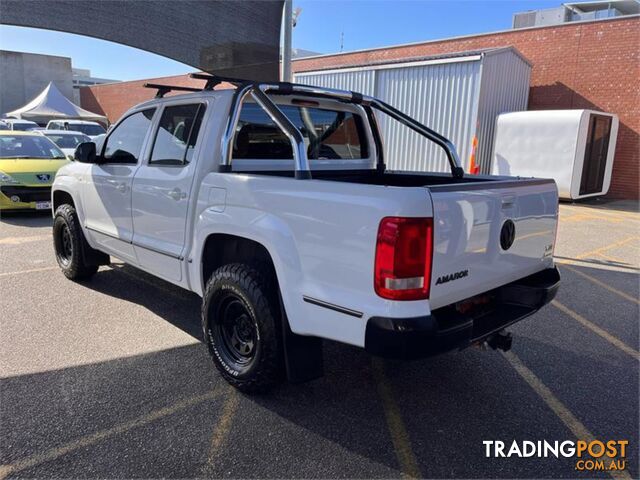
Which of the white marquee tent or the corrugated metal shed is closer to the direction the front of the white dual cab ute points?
the white marquee tent

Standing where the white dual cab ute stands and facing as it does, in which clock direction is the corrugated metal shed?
The corrugated metal shed is roughly at 2 o'clock from the white dual cab ute.

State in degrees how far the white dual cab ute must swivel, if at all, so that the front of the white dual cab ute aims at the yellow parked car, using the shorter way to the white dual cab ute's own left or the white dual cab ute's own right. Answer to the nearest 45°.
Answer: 0° — it already faces it

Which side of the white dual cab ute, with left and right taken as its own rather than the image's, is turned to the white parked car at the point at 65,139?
front

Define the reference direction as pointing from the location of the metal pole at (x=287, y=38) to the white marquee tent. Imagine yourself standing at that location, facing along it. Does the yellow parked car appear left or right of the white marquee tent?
left

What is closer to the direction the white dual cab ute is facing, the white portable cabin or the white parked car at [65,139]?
the white parked car

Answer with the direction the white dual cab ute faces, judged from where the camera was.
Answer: facing away from the viewer and to the left of the viewer

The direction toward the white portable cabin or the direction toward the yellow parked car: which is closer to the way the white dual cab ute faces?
the yellow parked car

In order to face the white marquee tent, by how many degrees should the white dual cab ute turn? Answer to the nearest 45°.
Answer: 0° — it already faces it

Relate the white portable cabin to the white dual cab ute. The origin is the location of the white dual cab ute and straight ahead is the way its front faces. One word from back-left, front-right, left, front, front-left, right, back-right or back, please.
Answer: right
